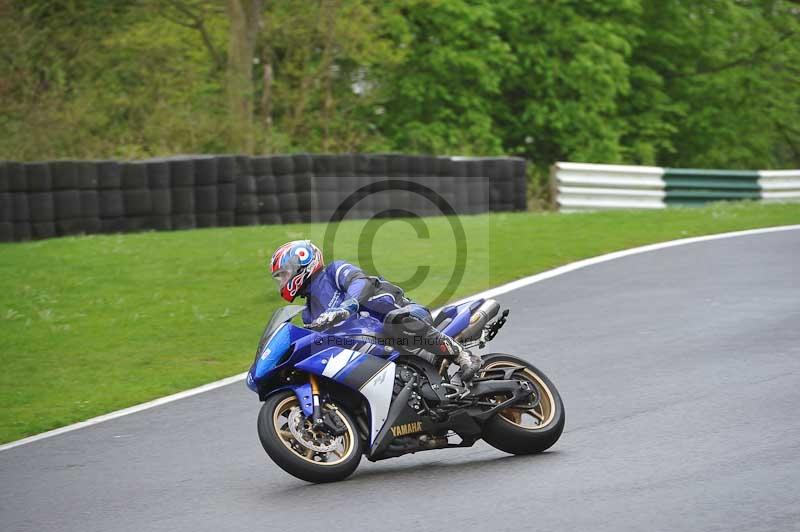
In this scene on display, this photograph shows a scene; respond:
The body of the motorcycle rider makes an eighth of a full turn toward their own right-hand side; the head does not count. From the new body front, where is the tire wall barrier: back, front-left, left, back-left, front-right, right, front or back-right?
front-right

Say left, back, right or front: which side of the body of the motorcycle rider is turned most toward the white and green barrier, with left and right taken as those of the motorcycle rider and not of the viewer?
right

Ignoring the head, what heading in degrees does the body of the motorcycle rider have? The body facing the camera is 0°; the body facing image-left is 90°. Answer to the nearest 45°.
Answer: approximately 90°
